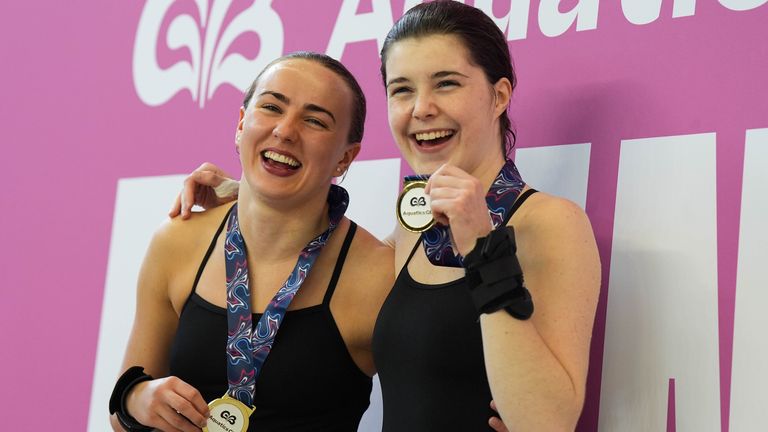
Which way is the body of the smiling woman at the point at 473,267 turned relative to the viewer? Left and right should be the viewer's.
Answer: facing the viewer and to the left of the viewer

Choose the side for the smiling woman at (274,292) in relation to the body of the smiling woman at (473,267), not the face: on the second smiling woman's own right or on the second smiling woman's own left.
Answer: on the second smiling woman's own right
